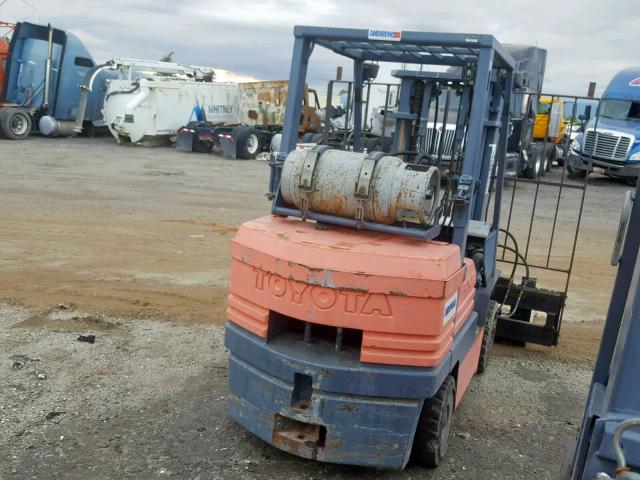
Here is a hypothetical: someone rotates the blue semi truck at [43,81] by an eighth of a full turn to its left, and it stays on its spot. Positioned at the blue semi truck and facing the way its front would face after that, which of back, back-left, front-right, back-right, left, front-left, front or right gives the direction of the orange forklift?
back

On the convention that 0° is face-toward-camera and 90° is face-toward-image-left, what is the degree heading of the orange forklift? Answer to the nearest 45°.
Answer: approximately 225°

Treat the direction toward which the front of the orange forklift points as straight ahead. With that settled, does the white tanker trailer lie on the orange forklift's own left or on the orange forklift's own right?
on the orange forklift's own left
